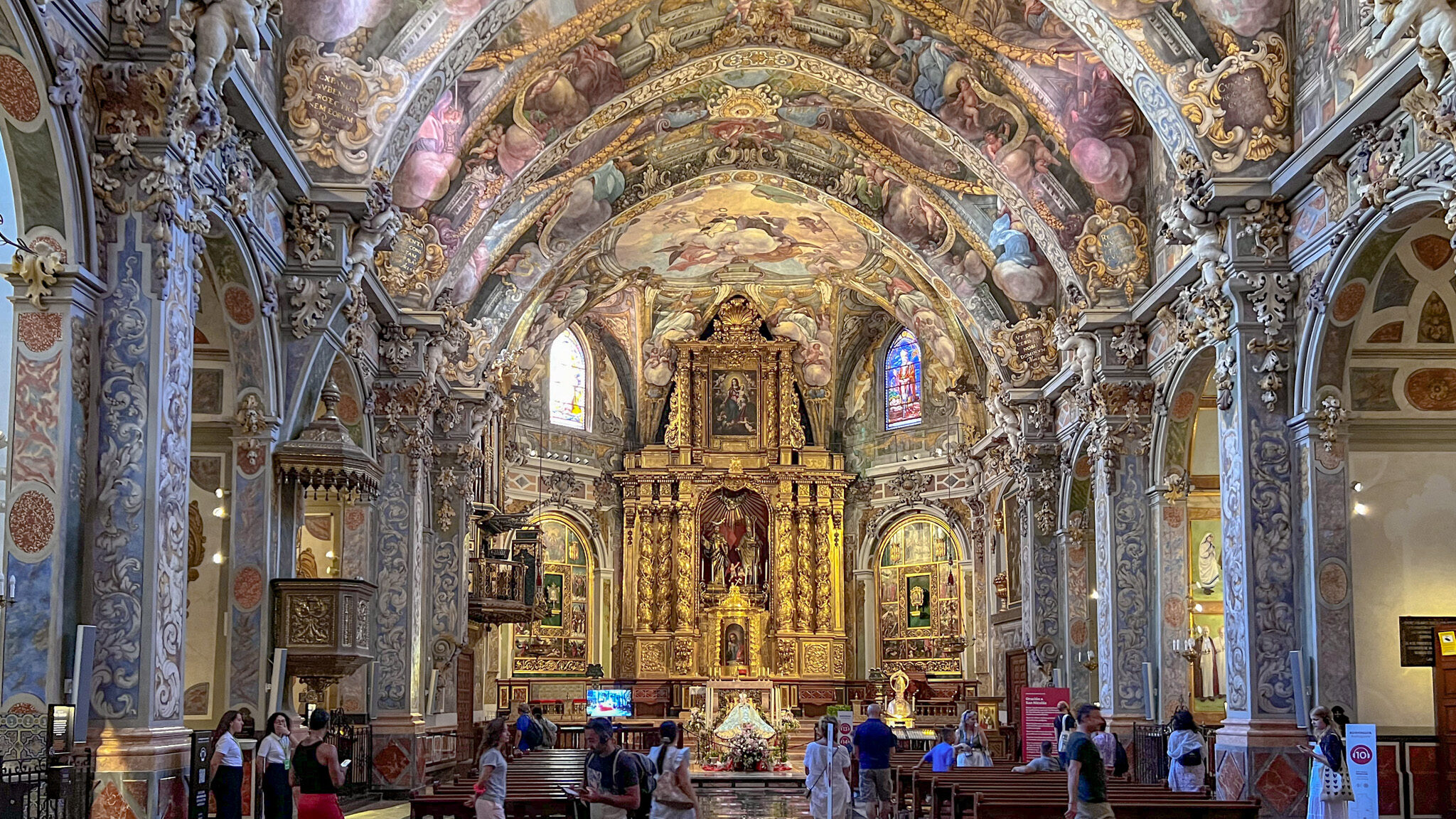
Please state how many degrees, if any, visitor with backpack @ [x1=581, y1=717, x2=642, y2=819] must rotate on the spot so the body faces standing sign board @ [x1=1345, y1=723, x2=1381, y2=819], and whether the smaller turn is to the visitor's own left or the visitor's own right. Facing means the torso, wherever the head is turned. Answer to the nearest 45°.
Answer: approximately 135° to the visitor's own left

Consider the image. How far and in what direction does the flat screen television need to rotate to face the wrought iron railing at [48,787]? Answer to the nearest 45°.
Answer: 0° — it already faces it

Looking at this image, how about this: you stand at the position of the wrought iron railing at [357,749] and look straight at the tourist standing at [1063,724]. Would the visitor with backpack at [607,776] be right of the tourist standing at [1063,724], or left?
right

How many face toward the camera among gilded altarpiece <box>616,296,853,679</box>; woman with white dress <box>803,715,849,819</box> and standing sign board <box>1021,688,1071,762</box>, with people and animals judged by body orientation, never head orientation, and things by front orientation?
2

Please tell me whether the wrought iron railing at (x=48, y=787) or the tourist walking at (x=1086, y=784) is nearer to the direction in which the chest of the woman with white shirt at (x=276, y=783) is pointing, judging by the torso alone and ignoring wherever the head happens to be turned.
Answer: the tourist walking

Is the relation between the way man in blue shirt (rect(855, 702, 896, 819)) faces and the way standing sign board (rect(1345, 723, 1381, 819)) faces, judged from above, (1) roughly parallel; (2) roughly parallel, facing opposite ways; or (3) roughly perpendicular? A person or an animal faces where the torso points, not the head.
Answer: roughly parallel, facing opposite ways

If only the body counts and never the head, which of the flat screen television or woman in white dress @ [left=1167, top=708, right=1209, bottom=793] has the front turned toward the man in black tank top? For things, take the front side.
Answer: the flat screen television

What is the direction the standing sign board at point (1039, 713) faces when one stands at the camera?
facing the viewer

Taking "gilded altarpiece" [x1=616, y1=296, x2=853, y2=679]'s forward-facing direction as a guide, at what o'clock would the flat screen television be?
The flat screen television is roughly at 1 o'clock from the gilded altarpiece.

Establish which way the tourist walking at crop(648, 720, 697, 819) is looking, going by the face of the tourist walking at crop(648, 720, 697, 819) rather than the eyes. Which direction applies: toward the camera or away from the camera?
away from the camera

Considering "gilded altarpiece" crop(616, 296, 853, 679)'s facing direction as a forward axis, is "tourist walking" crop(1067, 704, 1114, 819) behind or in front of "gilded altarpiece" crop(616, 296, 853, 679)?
in front

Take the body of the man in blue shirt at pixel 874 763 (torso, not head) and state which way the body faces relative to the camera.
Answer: away from the camera

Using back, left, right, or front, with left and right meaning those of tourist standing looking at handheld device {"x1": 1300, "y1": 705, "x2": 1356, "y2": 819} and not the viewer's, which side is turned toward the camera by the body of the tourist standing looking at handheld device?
left
